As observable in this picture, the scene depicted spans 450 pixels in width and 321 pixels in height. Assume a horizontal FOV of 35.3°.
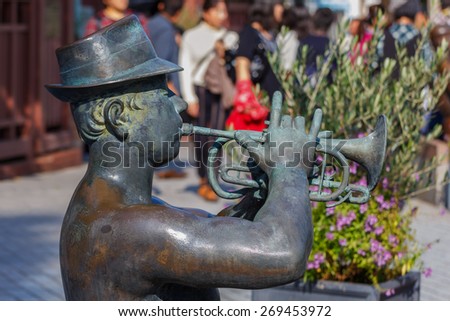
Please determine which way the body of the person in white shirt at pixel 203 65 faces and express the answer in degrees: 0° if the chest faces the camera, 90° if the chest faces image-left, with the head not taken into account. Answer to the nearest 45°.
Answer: approximately 315°

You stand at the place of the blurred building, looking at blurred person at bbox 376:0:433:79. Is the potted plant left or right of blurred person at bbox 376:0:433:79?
right

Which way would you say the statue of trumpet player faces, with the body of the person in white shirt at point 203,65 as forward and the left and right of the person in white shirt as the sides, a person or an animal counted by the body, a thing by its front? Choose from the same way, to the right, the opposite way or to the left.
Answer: to the left

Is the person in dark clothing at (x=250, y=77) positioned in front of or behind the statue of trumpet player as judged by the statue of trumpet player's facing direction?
in front

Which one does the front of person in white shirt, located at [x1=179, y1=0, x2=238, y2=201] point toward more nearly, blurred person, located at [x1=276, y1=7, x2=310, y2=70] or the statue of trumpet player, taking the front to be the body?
the statue of trumpet player

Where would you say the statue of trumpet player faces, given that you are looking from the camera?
facing away from the viewer and to the right of the viewer

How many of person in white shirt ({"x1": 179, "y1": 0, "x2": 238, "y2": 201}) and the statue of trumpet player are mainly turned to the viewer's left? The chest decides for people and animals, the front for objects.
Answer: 0

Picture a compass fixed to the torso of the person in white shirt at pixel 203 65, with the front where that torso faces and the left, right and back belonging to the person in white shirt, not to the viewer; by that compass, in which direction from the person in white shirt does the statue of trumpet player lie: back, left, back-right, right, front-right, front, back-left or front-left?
front-right

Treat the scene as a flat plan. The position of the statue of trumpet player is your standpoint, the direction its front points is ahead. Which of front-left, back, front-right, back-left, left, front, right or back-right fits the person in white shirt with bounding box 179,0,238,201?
front-left

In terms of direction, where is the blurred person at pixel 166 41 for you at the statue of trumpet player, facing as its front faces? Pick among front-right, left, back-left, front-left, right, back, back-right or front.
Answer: front-left

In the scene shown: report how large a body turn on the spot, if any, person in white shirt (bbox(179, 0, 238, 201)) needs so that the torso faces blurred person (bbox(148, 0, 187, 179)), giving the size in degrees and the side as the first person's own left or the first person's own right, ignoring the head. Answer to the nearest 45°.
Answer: approximately 135° to the first person's own right

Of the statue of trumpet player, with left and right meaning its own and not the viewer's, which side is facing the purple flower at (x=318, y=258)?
front

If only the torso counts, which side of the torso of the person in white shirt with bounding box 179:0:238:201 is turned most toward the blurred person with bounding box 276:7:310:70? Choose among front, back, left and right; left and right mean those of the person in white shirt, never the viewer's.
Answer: left
